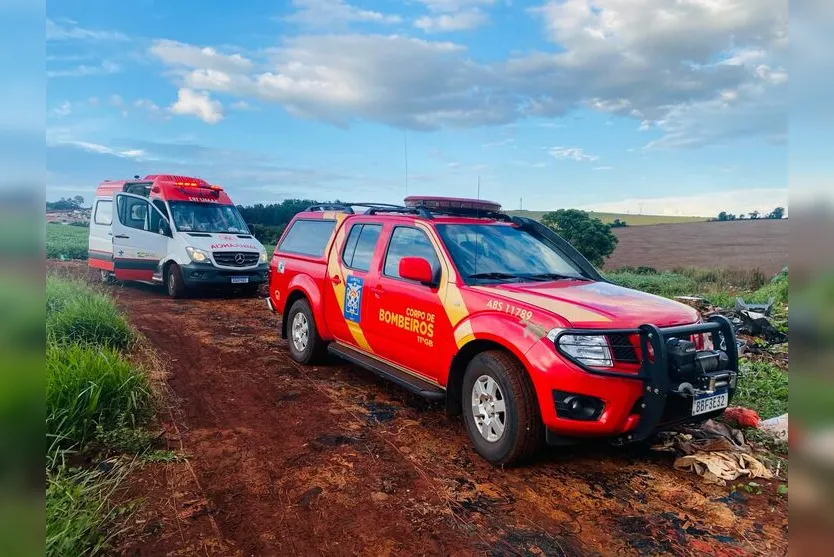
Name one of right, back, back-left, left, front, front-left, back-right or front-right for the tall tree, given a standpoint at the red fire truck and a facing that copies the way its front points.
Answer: back-left

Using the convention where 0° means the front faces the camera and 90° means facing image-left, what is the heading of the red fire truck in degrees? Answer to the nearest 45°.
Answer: approximately 315°
